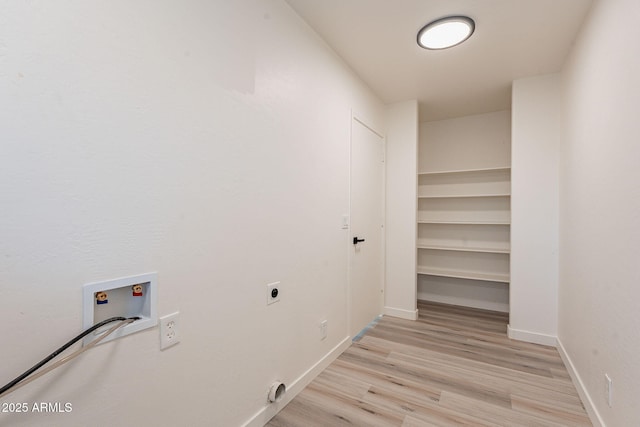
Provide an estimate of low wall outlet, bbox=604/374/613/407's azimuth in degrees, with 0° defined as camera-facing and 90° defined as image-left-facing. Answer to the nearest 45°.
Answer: approximately 90°

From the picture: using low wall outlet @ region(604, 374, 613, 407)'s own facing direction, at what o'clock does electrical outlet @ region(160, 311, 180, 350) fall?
The electrical outlet is roughly at 10 o'clock from the low wall outlet.

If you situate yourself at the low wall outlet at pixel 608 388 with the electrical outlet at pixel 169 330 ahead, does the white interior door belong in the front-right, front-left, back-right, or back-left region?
front-right

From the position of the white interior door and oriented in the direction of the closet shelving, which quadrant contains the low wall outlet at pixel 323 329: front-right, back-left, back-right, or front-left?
back-right

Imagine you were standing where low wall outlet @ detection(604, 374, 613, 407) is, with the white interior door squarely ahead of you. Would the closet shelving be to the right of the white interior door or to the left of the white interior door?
right

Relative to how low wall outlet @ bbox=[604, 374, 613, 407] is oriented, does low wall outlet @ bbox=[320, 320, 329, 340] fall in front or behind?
in front

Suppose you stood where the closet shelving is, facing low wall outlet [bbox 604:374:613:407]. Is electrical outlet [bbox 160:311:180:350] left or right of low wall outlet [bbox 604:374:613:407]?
right

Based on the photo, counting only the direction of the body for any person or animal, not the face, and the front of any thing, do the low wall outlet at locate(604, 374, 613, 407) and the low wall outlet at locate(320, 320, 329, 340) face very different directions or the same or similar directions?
very different directions

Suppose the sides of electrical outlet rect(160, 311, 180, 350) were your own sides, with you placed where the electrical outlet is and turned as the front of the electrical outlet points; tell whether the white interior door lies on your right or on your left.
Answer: on your left

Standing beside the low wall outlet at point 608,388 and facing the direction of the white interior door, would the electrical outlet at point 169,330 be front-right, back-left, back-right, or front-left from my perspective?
front-left

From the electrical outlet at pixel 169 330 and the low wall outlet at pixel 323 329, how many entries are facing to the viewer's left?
0

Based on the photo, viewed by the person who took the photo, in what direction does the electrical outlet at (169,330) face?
facing the viewer and to the right of the viewer
